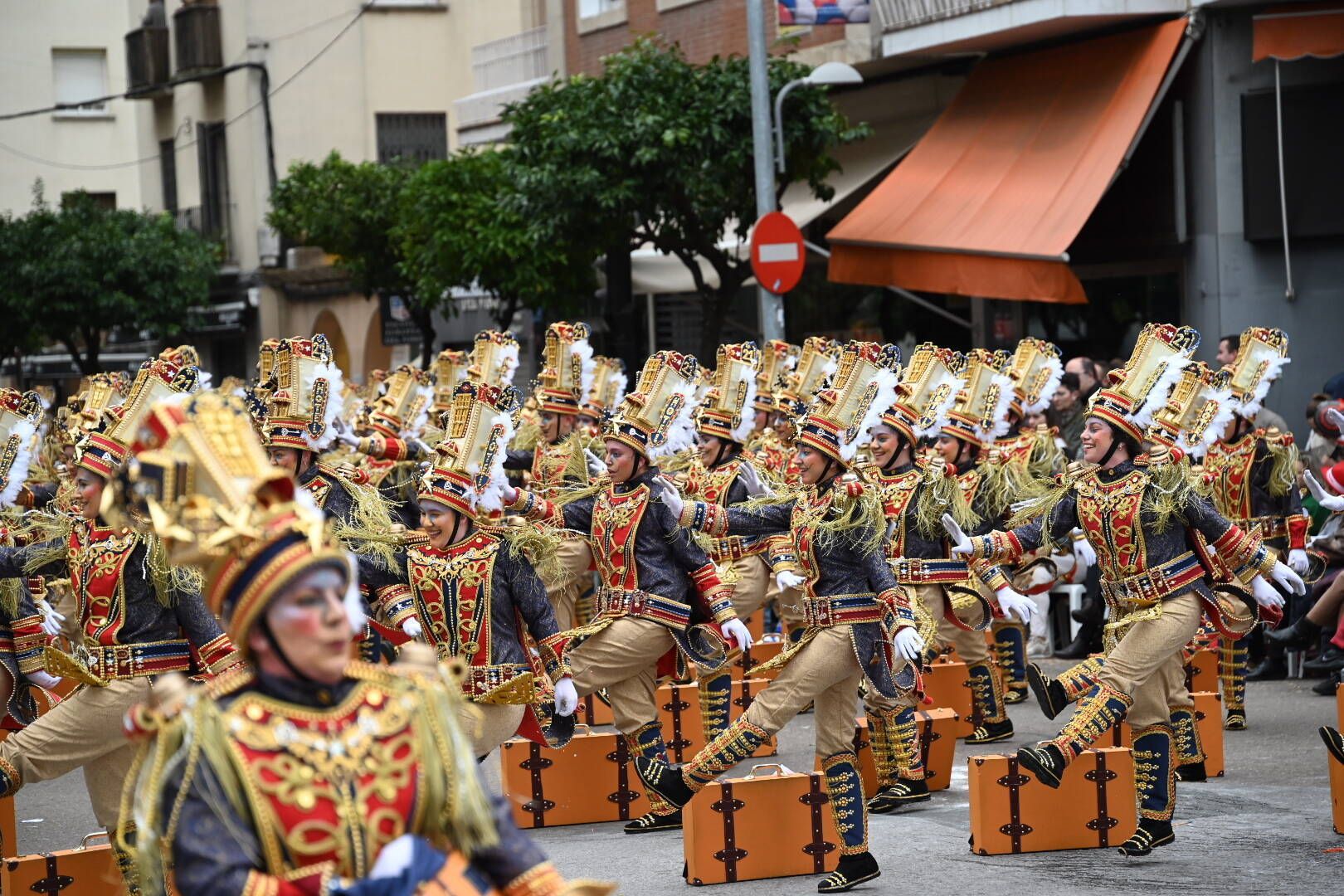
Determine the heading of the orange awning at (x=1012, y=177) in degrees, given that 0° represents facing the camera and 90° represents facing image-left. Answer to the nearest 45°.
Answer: approximately 45°

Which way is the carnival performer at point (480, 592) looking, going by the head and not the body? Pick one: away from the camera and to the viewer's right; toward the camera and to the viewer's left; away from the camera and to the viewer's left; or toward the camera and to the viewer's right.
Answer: toward the camera and to the viewer's left

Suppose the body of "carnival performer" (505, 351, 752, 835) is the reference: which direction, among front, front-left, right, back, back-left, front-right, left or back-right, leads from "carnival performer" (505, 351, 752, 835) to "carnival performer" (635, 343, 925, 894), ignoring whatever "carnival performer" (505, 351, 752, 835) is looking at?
left

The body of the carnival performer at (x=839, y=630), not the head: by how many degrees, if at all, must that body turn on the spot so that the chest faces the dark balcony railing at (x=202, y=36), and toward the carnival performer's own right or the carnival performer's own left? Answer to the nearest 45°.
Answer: approximately 90° to the carnival performer's own right

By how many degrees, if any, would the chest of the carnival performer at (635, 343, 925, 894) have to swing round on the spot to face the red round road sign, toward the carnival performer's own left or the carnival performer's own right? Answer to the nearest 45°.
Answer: approximately 90° to the carnival performer's own right

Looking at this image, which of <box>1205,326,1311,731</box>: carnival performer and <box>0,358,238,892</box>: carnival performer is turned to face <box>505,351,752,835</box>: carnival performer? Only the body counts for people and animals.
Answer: <box>1205,326,1311,731</box>: carnival performer

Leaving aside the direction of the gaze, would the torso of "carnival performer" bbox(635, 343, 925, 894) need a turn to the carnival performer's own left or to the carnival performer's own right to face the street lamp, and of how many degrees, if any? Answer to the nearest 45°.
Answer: approximately 90° to the carnival performer's own right

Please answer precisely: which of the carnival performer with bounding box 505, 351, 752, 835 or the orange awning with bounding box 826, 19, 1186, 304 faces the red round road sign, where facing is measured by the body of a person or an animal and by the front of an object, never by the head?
the orange awning

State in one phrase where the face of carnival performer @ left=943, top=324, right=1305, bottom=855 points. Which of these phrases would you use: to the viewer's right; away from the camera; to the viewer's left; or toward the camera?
to the viewer's left

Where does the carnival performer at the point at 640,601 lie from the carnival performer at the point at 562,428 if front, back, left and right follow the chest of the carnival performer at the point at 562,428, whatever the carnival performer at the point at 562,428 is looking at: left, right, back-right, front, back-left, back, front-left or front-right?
front-left

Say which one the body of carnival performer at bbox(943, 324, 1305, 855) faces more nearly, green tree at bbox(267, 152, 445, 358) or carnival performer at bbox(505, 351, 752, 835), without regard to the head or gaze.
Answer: the carnival performer

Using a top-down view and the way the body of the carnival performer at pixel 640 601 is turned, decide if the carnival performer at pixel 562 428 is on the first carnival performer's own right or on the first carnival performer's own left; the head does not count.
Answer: on the first carnival performer's own right

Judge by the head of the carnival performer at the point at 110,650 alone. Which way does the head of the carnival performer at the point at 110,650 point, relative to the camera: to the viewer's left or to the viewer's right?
to the viewer's left

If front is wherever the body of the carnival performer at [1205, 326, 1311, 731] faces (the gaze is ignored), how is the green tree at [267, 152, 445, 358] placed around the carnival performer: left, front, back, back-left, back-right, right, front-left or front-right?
right
